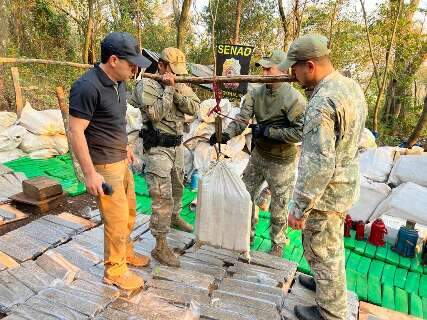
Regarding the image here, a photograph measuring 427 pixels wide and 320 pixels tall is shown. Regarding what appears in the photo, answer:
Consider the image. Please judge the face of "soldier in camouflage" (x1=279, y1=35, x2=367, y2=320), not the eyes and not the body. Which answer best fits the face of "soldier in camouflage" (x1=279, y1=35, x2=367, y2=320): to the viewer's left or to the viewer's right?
to the viewer's left

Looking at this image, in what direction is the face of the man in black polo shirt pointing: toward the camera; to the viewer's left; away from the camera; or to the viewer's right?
to the viewer's right

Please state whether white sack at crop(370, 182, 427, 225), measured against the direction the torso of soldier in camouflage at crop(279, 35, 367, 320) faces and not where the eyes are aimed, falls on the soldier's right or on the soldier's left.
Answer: on the soldier's right

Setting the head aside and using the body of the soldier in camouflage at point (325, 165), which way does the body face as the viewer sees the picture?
to the viewer's left

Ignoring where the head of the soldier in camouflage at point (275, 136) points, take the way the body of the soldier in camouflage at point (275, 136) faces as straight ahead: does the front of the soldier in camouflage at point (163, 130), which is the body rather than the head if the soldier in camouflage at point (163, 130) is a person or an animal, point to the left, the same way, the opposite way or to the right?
to the left

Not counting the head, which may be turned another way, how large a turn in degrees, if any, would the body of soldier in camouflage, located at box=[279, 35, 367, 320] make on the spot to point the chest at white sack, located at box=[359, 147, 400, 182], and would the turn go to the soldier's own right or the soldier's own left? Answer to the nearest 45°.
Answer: approximately 90° to the soldier's own right

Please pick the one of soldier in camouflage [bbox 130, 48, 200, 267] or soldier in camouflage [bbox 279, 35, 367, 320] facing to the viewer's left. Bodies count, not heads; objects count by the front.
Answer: soldier in camouflage [bbox 279, 35, 367, 320]

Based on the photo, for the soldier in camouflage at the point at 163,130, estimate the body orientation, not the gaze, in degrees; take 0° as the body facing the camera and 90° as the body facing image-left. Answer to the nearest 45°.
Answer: approximately 315°

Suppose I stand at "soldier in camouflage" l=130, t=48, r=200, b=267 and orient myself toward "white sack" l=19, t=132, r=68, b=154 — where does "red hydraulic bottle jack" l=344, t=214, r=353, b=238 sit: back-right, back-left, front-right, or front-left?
back-right

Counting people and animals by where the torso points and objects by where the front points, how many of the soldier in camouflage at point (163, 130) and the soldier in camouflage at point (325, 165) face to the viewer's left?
1
